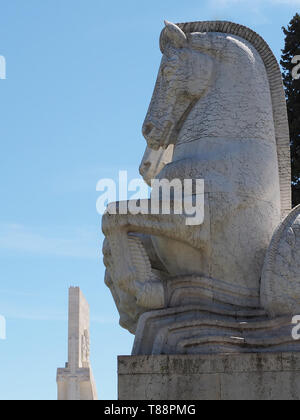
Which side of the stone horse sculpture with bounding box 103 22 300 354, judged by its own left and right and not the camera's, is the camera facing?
left

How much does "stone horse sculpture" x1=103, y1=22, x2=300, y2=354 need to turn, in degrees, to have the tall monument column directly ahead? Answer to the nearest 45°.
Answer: approximately 90° to its right
